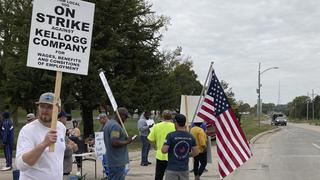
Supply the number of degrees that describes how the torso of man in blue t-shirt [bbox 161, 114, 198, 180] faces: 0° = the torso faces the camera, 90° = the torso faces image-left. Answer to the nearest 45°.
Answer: approximately 180°

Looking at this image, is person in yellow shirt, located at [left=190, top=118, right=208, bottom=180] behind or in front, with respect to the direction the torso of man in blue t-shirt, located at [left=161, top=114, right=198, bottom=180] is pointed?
in front

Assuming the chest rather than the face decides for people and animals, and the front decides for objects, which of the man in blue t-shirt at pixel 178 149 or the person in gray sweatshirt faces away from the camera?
the man in blue t-shirt

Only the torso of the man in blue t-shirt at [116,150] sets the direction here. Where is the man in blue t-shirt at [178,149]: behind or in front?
in front

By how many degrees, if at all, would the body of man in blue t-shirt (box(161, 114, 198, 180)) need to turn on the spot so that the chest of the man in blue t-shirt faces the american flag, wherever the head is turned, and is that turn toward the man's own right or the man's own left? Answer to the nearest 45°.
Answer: approximately 45° to the man's own right
